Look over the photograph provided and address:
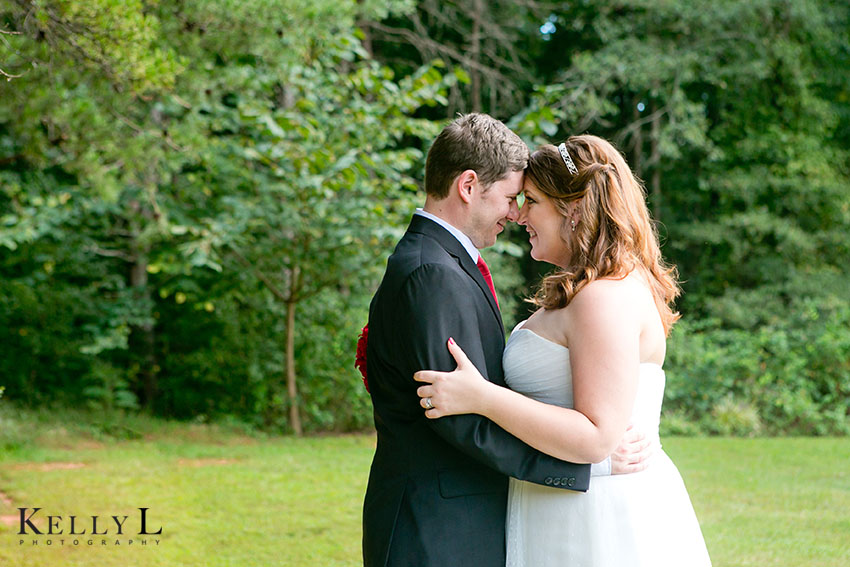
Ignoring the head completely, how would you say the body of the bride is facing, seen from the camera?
to the viewer's left

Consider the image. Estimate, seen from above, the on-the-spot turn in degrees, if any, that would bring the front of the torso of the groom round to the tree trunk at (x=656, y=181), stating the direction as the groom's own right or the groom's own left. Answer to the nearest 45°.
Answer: approximately 90° to the groom's own left

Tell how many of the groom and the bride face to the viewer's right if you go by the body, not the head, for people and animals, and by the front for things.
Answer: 1

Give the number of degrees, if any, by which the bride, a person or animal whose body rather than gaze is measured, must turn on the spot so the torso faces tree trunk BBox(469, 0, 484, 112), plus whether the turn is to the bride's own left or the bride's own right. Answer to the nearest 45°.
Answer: approximately 90° to the bride's own right

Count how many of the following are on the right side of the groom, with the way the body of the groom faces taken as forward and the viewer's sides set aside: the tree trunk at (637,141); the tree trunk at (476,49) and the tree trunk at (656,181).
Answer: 0

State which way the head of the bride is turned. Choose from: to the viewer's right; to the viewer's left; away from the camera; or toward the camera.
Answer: to the viewer's left

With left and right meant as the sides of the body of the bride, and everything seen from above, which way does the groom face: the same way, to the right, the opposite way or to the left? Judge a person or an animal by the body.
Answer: the opposite way

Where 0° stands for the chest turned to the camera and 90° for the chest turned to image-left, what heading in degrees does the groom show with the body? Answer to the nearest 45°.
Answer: approximately 270°

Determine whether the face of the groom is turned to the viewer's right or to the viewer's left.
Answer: to the viewer's right
